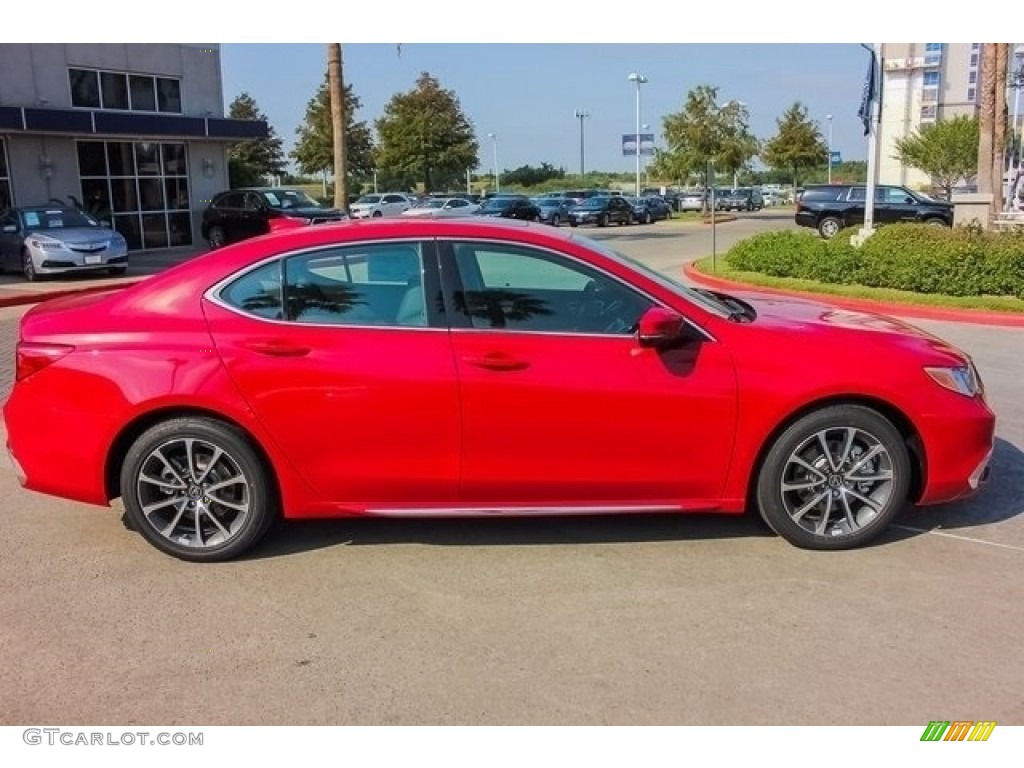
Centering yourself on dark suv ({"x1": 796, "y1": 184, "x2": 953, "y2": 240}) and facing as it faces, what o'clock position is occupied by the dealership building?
The dealership building is roughly at 5 o'clock from the dark suv.

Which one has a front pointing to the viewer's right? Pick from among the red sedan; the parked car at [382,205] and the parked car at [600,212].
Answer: the red sedan

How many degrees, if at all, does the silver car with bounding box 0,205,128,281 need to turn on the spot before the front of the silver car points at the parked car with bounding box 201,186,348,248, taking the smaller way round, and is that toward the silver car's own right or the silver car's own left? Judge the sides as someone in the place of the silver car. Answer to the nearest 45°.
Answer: approximately 90° to the silver car's own left

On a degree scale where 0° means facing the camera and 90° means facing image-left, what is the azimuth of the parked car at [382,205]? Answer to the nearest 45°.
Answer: approximately 45°

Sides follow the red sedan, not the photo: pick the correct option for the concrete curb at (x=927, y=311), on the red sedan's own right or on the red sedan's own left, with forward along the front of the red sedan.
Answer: on the red sedan's own left

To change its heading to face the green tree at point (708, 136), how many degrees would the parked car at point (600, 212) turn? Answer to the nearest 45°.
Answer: approximately 135° to its left

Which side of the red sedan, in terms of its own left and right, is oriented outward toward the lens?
right

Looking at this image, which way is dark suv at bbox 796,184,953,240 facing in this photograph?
to the viewer's right

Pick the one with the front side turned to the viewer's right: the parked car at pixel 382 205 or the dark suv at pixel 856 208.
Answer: the dark suv

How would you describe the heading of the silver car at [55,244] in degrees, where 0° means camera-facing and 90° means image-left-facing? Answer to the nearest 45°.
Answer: approximately 315°
